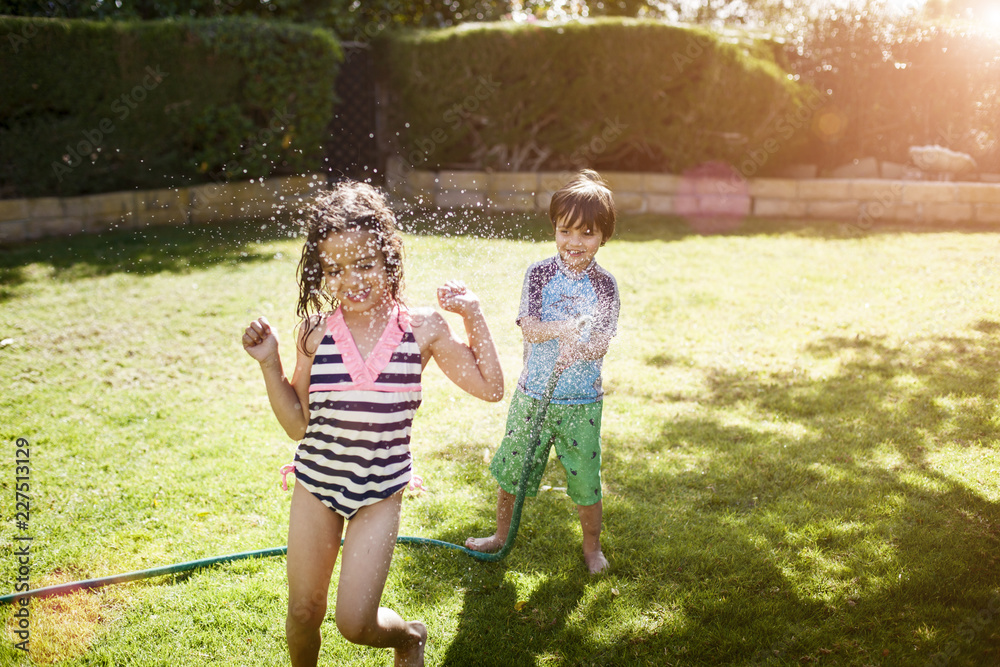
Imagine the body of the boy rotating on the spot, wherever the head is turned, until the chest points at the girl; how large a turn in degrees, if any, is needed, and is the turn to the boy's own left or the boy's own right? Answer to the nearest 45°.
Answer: approximately 45° to the boy's own right

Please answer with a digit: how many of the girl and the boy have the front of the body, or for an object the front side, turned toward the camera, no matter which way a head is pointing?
2

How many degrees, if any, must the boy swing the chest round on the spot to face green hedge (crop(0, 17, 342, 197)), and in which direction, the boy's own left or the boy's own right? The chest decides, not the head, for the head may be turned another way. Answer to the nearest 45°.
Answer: approximately 135° to the boy's own right

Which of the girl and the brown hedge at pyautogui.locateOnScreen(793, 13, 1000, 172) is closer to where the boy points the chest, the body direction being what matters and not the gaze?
the girl

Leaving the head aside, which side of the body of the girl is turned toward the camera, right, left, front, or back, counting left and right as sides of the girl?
front

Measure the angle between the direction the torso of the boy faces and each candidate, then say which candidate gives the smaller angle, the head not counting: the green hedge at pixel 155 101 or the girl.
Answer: the girl

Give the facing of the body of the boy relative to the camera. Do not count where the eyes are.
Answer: toward the camera

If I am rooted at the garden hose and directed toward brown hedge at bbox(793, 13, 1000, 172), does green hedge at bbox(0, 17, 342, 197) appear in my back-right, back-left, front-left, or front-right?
front-left

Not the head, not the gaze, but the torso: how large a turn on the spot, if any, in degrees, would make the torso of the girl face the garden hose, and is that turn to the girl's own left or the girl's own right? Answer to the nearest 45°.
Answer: approximately 180°

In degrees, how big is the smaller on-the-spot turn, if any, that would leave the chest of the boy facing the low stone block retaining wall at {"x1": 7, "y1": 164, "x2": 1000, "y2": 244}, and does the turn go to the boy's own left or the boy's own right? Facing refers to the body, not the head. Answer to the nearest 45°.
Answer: approximately 180°

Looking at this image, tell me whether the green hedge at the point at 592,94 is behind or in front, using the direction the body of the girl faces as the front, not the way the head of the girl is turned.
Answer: behind

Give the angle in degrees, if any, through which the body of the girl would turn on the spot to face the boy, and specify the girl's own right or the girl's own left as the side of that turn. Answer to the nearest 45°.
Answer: approximately 135° to the girl's own left

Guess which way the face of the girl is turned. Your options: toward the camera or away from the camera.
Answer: toward the camera
